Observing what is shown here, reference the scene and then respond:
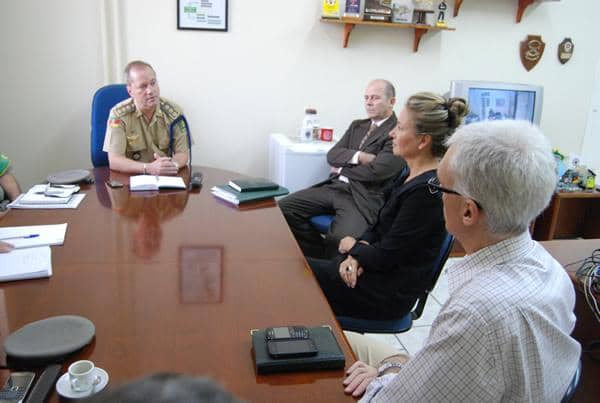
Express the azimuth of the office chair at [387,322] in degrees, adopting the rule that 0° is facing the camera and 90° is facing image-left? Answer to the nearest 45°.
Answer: approximately 90°

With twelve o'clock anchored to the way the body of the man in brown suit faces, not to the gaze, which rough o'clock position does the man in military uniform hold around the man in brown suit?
The man in military uniform is roughly at 1 o'clock from the man in brown suit.

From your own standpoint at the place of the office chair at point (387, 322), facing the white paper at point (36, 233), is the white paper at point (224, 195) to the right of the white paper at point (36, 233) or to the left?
right

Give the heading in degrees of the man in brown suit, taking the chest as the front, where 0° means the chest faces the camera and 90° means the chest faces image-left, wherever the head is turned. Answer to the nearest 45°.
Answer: approximately 45°

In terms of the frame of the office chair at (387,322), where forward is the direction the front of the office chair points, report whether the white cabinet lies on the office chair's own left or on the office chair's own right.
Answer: on the office chair's own right

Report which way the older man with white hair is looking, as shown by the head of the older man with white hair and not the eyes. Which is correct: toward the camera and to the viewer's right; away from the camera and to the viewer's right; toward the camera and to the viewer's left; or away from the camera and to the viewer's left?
away from the camera and to the viewer's left

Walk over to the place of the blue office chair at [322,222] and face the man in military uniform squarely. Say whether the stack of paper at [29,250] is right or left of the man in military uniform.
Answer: left

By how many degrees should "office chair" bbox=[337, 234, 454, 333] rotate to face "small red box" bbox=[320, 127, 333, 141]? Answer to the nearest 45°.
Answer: approximately 90° to its right

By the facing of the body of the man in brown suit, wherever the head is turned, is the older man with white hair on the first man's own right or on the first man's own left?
on the first man's own left
